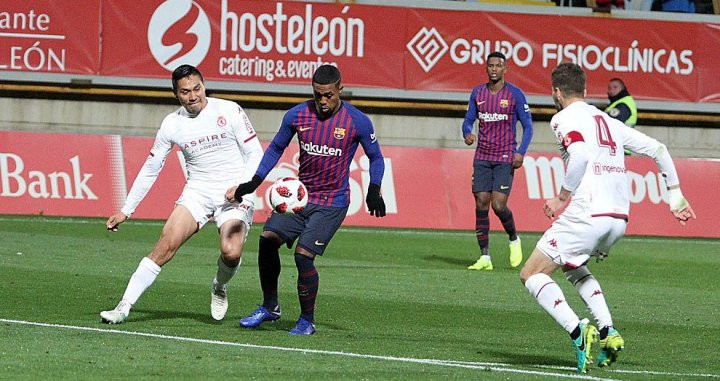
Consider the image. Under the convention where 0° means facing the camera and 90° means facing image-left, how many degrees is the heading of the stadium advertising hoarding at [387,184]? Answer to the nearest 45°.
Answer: approximately 0°

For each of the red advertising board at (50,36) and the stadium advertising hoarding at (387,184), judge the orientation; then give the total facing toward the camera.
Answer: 2

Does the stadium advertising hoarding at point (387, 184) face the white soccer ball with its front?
yes

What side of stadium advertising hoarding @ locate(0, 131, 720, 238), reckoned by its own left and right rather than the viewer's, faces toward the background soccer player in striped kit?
front

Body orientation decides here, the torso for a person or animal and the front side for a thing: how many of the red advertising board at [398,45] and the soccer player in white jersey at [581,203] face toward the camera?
1

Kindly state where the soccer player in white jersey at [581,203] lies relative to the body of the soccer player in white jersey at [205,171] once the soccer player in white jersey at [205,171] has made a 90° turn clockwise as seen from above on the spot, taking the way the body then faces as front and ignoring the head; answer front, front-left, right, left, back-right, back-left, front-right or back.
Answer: back-left

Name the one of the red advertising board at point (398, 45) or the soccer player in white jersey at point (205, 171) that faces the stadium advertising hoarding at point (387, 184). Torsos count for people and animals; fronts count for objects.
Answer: the red advertising board

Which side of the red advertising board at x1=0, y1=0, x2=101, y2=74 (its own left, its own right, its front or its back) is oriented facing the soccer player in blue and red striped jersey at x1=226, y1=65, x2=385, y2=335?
front
